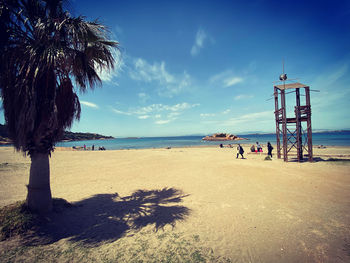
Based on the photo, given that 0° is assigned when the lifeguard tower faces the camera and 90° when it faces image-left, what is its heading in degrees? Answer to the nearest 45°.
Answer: approximately 180°

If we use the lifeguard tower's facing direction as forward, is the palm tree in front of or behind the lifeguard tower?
behind
